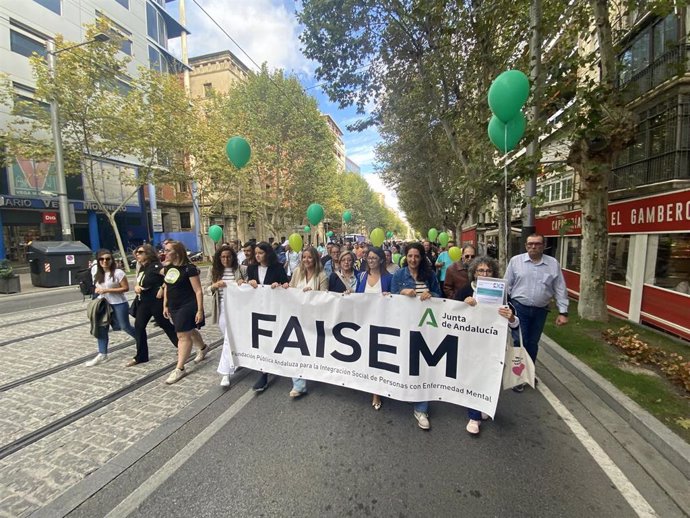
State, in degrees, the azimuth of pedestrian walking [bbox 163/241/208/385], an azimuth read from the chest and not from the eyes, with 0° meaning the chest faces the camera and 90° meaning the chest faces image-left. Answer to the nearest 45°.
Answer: approximately 45°

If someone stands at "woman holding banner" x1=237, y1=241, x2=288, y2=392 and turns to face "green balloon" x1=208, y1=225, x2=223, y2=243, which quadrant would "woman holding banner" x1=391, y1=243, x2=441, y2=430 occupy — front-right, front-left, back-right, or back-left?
back-right

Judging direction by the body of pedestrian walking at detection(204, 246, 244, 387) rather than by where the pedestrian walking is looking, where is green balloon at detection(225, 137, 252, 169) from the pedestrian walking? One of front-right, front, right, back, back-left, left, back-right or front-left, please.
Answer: back

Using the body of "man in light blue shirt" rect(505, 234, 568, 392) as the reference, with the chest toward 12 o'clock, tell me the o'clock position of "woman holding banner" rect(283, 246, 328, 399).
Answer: The woman holding banner is roughly at 2 o'clock from the man in light blue shirt.

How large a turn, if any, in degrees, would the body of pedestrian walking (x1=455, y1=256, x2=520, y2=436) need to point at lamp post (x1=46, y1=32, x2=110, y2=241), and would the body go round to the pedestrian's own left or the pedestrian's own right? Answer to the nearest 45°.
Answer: approximately 90° to the pedestrian's own right

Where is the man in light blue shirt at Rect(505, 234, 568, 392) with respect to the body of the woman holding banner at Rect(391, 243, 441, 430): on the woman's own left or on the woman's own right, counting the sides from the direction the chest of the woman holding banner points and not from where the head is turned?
on the woman's own left

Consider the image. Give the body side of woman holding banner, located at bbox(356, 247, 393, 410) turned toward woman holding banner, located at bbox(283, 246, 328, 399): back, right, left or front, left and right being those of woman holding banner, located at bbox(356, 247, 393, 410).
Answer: right

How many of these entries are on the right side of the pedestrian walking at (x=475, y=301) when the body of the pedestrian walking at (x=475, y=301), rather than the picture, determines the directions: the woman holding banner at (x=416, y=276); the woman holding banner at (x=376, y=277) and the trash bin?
3

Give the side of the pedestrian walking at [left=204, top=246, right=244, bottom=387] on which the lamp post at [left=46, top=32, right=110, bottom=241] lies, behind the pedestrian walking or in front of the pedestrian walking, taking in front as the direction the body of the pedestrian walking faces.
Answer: behind

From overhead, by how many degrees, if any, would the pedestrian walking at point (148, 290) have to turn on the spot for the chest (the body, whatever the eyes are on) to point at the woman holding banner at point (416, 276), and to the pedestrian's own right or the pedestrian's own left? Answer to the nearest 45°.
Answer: approximately 90° to the pedestrian's own left

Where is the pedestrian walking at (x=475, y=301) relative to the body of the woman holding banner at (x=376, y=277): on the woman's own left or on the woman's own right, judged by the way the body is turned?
on the woman's own left

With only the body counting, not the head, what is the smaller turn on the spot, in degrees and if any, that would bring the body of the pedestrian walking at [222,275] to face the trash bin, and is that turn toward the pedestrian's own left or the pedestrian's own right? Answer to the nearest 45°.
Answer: approximately 135° to the pedestrian's own right

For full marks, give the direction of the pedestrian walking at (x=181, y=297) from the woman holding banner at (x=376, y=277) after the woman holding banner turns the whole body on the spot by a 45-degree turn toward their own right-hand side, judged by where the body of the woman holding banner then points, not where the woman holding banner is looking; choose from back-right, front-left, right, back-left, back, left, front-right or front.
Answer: front-right

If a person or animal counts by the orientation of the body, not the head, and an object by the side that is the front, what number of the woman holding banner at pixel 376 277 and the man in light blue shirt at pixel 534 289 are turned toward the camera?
2
